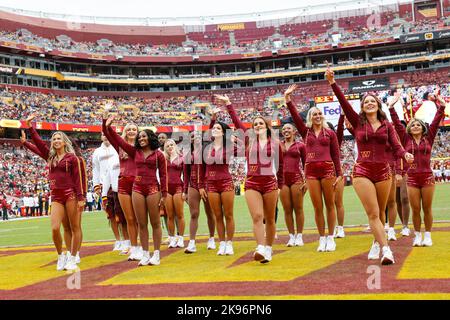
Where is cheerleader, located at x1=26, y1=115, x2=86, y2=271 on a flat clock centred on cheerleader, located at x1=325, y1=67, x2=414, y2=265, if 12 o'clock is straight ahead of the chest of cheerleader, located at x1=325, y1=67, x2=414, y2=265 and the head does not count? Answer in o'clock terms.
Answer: cheerleader, located at x1=26, y1=115, x2=86, y2=271 is roughly at 3 o'clock from cheerleader, located at x1=325, y1=67, x2=414, y2=265.

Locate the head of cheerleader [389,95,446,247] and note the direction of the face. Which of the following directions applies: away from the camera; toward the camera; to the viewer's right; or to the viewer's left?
toward the camera

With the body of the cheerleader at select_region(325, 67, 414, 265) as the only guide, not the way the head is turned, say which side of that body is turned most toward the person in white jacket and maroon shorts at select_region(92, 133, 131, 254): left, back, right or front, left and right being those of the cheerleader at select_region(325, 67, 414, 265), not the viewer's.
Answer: right

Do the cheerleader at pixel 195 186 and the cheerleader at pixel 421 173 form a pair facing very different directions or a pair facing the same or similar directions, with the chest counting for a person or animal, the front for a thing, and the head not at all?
same or similar directions

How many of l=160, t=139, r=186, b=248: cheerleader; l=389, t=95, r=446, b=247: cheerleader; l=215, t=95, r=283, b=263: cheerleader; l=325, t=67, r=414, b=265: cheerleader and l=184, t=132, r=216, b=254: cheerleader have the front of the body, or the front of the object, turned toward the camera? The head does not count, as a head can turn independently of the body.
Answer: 5

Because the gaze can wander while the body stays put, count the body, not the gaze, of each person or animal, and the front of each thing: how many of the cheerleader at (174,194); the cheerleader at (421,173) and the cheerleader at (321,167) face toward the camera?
3

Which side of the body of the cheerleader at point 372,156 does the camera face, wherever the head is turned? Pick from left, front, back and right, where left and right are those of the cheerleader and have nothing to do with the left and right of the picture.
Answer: front

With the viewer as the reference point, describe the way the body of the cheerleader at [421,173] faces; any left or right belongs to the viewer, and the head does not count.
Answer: facing the viewer

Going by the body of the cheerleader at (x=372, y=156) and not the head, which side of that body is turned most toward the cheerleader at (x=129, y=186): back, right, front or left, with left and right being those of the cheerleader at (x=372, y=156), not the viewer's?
right

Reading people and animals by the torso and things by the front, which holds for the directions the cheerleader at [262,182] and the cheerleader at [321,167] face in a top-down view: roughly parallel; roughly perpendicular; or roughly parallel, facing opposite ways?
roughly parallel

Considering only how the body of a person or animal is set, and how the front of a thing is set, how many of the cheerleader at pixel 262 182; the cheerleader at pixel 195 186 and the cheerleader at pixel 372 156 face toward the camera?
3

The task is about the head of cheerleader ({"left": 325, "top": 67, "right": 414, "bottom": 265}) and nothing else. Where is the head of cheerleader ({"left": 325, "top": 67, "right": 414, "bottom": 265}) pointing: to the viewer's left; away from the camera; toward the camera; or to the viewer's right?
toward the camera

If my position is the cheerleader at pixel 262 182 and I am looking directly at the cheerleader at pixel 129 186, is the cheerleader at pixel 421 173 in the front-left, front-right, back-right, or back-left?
back-right

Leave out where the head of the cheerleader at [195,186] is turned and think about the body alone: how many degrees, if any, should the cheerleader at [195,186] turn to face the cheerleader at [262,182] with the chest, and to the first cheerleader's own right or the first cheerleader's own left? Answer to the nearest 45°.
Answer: approximately 45° to the first cheerleader's own left

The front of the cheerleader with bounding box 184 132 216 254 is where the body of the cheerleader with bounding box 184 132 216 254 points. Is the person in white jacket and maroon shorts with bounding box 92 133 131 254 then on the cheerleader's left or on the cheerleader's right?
on the cheerleader's right

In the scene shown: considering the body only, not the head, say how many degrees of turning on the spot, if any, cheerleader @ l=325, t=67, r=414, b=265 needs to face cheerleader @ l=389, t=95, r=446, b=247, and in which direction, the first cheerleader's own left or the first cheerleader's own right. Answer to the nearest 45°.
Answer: approximately 135° to the first cheerleader's own left

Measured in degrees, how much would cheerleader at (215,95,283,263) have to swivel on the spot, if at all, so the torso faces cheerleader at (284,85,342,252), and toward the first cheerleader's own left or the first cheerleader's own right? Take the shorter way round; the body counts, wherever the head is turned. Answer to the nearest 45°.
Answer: approximately 135° to the first cheerleader's own left
